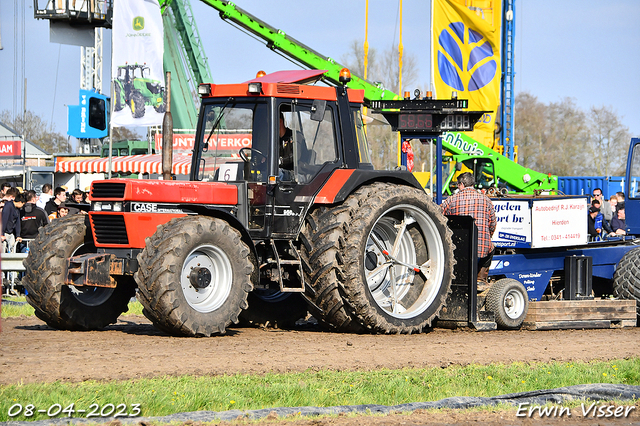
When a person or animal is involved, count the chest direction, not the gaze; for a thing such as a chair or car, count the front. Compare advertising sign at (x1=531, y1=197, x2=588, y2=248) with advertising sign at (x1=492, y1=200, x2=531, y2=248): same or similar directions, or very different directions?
same or similar directions

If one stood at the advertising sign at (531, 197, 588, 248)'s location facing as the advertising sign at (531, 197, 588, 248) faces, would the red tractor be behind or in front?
in front

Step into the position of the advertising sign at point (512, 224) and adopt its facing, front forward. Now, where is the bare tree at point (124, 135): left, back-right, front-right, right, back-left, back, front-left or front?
back-right

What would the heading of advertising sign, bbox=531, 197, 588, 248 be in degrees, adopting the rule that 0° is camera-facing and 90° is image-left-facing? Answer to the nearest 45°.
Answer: approximately 0°

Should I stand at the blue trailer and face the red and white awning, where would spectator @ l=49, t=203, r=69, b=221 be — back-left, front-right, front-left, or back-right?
front-left

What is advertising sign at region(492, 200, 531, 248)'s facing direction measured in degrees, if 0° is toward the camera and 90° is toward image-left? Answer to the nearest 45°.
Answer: approximately 0°

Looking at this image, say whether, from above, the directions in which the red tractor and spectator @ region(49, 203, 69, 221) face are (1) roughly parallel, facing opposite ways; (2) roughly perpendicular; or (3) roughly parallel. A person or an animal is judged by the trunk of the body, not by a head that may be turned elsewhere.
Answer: roughly perpendicular

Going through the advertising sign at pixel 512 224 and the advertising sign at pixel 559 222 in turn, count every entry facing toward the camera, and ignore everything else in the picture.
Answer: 2

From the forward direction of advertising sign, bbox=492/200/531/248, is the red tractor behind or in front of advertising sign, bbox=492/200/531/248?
in front

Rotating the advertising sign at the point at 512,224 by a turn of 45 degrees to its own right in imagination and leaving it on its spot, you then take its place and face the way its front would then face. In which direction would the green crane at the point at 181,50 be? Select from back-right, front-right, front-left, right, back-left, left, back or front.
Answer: right

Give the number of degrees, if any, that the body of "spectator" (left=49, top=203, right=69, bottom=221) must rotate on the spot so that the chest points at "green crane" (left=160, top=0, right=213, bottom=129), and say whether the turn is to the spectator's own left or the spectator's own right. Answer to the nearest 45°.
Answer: approximately 135° to the spectator's own left

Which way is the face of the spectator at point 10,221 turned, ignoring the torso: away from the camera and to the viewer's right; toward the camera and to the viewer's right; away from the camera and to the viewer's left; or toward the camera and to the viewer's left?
toward the camera and to the viewer's right

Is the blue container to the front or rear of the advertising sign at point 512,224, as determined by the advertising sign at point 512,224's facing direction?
to the rear

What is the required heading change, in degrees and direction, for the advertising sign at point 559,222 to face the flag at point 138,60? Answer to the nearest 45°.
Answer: approximately 135° to its right

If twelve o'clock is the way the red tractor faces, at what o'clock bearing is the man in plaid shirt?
The man in plaid shirt is roughly at 7 o'clock from the red tractor.

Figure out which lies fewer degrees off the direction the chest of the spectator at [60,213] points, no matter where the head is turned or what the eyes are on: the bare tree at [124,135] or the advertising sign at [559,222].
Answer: the advertising sign

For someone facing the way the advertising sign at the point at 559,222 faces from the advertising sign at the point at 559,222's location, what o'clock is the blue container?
The blue container is roughly at 6 o'clock from the advertising sign.
